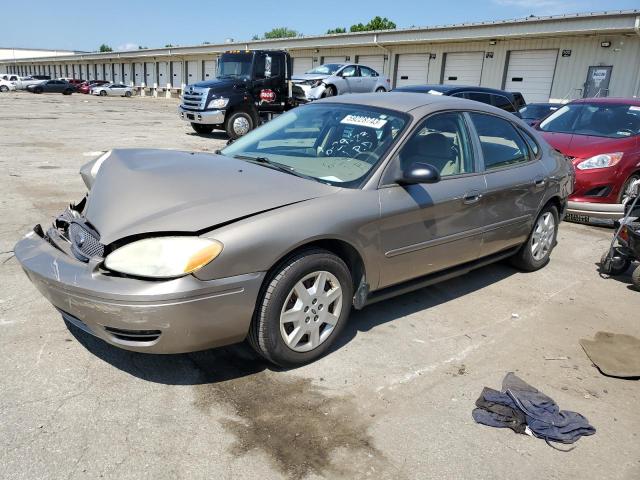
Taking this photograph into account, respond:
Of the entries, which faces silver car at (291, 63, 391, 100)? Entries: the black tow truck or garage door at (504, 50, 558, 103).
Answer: the garage door

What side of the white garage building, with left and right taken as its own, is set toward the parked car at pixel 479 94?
front

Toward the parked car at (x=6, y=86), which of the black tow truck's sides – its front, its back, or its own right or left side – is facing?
right

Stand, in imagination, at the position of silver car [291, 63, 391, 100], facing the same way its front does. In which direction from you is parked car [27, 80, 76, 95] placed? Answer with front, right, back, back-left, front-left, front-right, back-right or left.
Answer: right

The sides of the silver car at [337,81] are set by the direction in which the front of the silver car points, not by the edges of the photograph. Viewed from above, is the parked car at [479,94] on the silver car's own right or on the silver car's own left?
on the silver car's own left

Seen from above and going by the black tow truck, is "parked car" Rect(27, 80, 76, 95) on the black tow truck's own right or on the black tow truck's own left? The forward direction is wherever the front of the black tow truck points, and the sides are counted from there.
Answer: on the black tow truck's own right

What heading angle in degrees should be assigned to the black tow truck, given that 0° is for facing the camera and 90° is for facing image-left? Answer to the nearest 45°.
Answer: approximately 45°

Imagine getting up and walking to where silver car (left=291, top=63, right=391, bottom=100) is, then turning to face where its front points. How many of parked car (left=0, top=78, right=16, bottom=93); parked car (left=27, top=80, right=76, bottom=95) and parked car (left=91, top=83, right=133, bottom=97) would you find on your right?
3

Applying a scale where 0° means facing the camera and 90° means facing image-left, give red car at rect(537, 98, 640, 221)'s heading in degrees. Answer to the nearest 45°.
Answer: approximately 45°

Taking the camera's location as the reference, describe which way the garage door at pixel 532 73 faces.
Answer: facing the viewer and to the left of the viewer

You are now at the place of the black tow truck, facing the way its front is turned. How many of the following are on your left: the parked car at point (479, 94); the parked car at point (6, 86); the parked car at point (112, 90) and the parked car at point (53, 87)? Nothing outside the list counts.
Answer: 1
